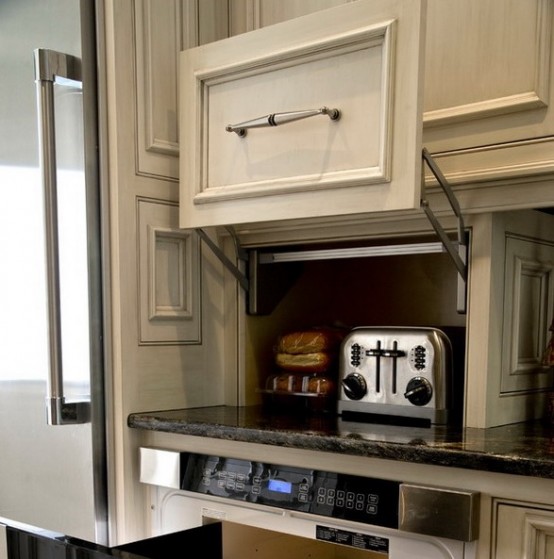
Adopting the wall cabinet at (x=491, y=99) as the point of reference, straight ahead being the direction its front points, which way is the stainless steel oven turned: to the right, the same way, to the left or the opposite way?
the same way

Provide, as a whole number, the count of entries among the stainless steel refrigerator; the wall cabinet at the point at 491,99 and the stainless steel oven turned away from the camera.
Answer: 0

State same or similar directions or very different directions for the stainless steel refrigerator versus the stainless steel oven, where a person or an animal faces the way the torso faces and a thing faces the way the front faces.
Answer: same or similar directions

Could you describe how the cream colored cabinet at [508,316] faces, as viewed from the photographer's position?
facing the viewer and to the right of the viewer

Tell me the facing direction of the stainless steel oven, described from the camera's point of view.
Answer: facing the viewer and to the left of the viewer

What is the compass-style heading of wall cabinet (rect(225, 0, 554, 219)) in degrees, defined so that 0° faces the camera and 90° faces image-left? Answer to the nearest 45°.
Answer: approximately 45°

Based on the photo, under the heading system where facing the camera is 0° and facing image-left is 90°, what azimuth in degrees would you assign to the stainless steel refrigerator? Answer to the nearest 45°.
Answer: approximately 45°
